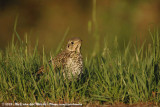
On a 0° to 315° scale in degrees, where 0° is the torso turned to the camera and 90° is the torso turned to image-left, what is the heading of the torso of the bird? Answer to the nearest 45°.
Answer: approximately 315°
